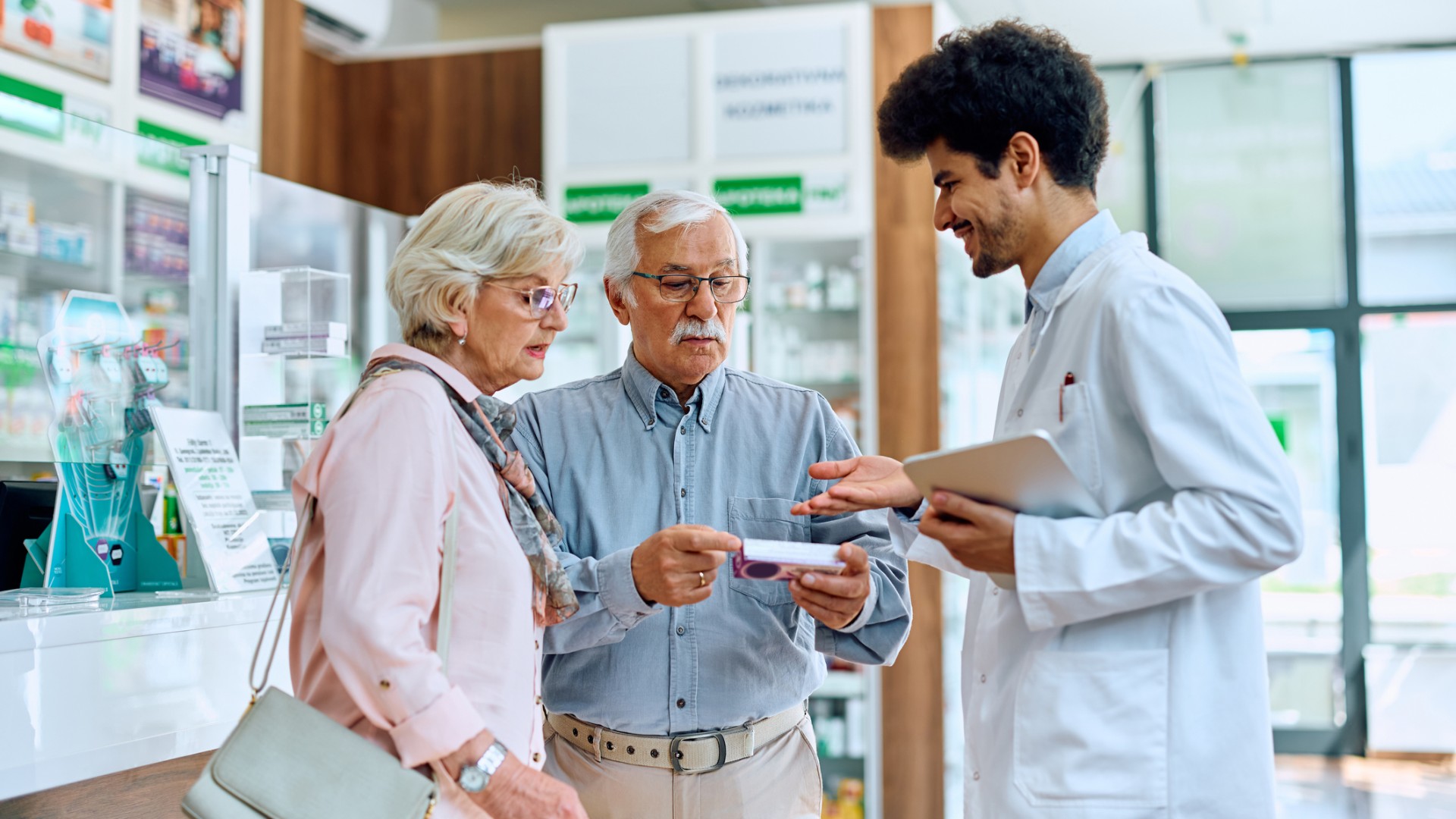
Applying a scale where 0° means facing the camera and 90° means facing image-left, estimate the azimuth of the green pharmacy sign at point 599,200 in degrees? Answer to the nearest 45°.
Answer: approximately 0°

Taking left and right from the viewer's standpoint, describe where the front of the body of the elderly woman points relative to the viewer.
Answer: facing to the right of the viewer

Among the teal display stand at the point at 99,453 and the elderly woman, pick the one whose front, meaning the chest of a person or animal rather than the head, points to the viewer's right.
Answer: the elderly woman

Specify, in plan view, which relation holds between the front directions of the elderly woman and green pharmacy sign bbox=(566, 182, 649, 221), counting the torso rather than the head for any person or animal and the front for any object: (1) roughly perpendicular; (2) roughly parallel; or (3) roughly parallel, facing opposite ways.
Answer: roughly perpendicular

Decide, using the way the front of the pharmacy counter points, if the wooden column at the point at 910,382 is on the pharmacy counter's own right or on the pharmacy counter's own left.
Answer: on the pharmacy counter's own left

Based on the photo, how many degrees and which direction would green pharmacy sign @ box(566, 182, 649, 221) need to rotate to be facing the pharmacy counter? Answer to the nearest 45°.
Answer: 0° — it already faces it

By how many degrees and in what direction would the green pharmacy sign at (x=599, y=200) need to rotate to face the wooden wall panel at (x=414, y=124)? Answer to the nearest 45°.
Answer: approximately 135° to its right

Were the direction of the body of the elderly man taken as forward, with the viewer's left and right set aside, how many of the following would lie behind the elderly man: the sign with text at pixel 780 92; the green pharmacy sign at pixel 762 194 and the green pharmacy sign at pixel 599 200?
3

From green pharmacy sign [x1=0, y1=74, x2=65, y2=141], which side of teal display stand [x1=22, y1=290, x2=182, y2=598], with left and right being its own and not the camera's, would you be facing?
back

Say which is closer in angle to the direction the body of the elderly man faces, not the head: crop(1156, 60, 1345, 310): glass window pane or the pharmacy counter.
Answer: the pharmacy counter

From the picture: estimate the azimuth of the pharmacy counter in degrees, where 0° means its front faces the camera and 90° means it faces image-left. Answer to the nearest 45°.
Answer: approximately 315°
